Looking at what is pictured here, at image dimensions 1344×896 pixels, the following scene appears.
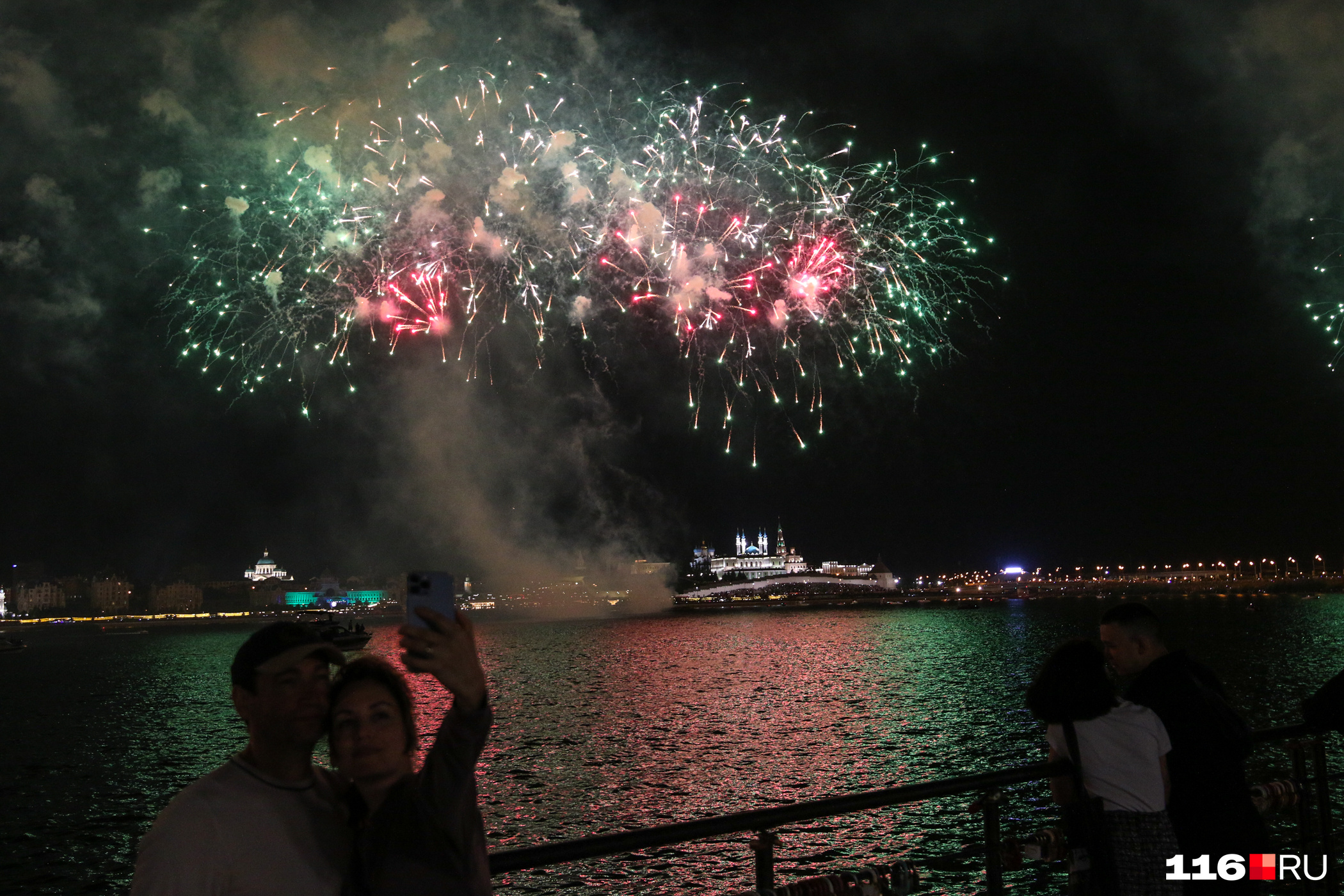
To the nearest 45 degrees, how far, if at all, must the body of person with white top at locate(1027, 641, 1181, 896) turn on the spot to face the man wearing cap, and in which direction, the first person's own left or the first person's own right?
approximately 90° to the first person's own left

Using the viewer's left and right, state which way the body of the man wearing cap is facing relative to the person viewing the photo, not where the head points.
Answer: facing the viewer and to the right of the viewer

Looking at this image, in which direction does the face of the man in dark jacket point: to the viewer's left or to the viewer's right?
to the viewer's left

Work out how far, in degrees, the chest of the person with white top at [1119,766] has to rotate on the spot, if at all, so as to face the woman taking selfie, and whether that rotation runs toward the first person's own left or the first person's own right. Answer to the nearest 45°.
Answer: approximately 90° to the first person's own left

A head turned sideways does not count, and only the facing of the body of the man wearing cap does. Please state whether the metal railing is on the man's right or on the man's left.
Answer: on the man's left

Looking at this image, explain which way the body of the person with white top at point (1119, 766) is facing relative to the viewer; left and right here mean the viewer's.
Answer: facing away from the viewer and to the left of the viewer
